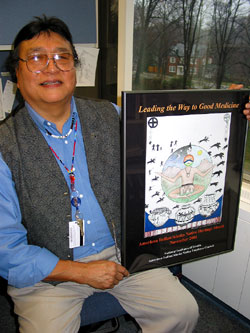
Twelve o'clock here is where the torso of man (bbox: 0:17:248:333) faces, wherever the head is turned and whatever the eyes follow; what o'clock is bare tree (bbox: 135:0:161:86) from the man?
The bare tree is roughly at 8 o'clock from the man.

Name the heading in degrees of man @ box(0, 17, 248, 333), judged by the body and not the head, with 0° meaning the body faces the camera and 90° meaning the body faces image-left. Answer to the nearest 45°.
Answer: approximately 315°

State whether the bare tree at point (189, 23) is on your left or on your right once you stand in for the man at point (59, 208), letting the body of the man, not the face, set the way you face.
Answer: on your left

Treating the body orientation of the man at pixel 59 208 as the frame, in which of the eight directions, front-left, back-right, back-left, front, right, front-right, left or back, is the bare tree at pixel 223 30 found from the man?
left
